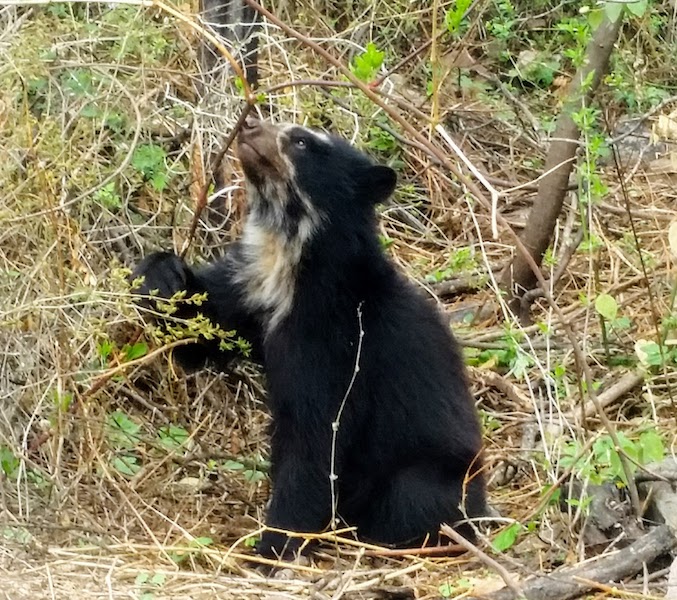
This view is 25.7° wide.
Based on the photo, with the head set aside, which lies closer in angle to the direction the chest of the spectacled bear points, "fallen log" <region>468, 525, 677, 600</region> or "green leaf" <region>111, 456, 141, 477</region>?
the green leaf

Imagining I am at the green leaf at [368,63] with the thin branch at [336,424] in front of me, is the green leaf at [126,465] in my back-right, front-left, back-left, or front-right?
front-right

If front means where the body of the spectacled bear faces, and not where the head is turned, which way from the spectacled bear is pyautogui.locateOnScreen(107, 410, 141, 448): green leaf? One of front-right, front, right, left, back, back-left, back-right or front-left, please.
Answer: front

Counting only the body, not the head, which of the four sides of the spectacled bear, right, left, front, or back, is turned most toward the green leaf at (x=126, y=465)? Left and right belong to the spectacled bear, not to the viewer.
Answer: front

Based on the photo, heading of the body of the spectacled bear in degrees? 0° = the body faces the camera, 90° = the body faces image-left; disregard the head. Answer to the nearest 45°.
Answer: approximately 90°

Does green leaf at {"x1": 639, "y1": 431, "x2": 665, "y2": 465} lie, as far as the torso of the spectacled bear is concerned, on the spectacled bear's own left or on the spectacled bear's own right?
on the spectacled bear's own left

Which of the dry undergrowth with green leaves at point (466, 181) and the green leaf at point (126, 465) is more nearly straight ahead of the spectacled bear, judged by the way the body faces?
the green leaf

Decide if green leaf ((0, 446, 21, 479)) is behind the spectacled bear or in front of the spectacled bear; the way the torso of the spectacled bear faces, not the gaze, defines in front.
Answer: in front
